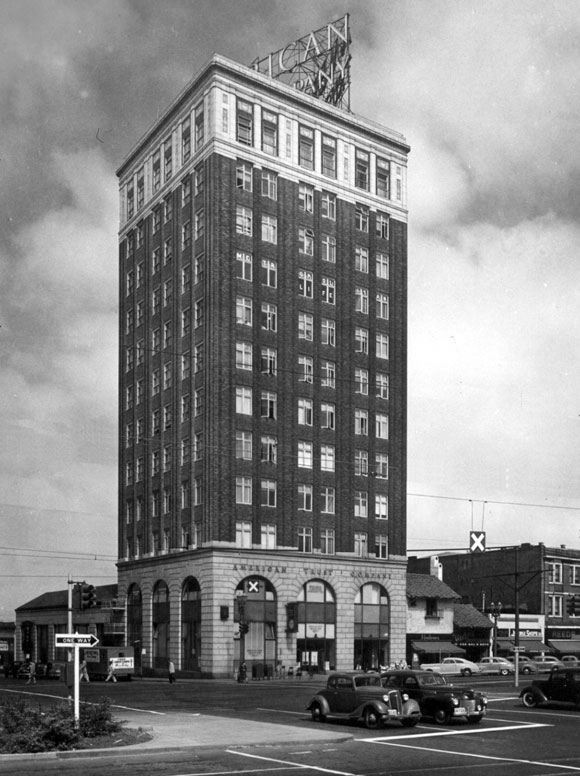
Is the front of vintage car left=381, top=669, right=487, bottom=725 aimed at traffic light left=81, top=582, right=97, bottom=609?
no

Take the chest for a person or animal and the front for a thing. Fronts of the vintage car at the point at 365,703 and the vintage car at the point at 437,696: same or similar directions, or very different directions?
same or similar directions

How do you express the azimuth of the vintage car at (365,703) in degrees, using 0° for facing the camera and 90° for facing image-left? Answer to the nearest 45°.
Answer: approximately 315°

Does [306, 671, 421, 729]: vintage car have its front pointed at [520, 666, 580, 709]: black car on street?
no

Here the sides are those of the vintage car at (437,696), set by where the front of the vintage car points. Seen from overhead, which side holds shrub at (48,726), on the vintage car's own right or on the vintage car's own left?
on the vintage car's own right

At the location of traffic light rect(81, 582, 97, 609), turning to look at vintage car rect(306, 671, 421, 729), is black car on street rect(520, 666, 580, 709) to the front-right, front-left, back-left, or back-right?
front-left

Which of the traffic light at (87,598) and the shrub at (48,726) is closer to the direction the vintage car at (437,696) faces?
the shrub

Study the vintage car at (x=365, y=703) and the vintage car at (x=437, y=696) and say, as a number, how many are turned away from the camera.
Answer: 0

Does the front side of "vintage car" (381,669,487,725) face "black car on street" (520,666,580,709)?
no

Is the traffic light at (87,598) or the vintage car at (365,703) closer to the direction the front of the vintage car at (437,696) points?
the vintage car

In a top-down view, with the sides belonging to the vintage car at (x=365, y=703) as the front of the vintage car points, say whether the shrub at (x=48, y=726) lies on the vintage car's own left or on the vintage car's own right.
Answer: on the vintage car's own right
